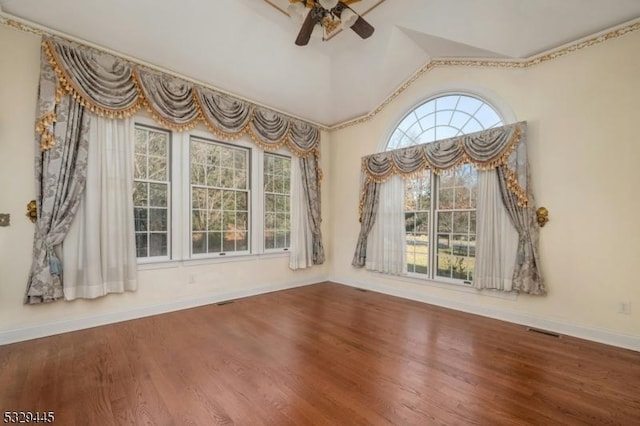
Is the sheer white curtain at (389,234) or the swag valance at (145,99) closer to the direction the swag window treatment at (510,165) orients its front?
the swag valance

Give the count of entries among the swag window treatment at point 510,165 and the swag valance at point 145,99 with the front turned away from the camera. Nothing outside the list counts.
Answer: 0

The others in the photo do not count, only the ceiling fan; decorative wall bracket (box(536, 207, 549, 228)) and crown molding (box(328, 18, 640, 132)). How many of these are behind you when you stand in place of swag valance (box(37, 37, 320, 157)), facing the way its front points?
0

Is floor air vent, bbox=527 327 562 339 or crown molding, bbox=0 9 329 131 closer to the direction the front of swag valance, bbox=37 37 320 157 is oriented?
the floor air vent

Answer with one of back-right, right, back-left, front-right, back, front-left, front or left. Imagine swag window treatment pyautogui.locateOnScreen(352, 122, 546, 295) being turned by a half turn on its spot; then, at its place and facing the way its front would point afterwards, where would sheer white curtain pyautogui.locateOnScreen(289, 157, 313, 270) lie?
back-left

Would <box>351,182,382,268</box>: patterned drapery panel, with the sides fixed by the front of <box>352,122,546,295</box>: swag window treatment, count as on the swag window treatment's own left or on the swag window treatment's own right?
on the swag window treatment's own right

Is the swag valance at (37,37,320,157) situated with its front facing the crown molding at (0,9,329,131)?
no

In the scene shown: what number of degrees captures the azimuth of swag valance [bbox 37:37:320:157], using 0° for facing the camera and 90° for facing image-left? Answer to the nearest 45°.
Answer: approximately 315°

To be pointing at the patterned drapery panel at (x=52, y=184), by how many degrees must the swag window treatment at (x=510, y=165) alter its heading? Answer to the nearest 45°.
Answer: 0° — it already faces it

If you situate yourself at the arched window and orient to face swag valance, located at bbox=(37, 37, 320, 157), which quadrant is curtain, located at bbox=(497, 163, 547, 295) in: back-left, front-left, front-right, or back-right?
back-left

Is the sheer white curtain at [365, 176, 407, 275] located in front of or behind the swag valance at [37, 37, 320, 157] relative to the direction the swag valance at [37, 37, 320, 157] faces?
in front

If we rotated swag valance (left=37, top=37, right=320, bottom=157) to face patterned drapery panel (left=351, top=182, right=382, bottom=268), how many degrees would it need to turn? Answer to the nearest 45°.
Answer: approximately 45° to its left

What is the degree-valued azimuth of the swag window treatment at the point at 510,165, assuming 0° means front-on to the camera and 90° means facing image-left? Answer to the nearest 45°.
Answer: approximately 45°

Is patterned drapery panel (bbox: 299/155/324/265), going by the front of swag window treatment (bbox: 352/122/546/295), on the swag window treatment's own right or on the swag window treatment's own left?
on the swag window treatment's own right

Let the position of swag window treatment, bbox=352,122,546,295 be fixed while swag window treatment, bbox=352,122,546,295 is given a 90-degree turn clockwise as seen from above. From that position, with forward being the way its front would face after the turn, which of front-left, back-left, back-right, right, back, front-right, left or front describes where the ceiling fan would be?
left
